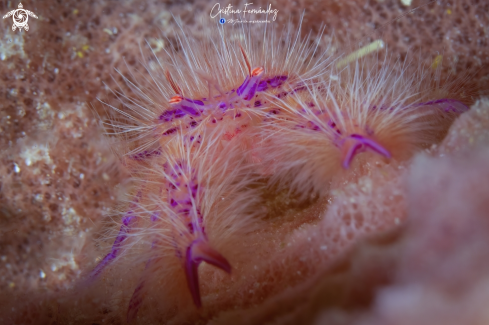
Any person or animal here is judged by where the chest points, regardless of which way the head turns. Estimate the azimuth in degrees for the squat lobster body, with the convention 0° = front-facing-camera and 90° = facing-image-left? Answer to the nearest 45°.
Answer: approximately 0°
